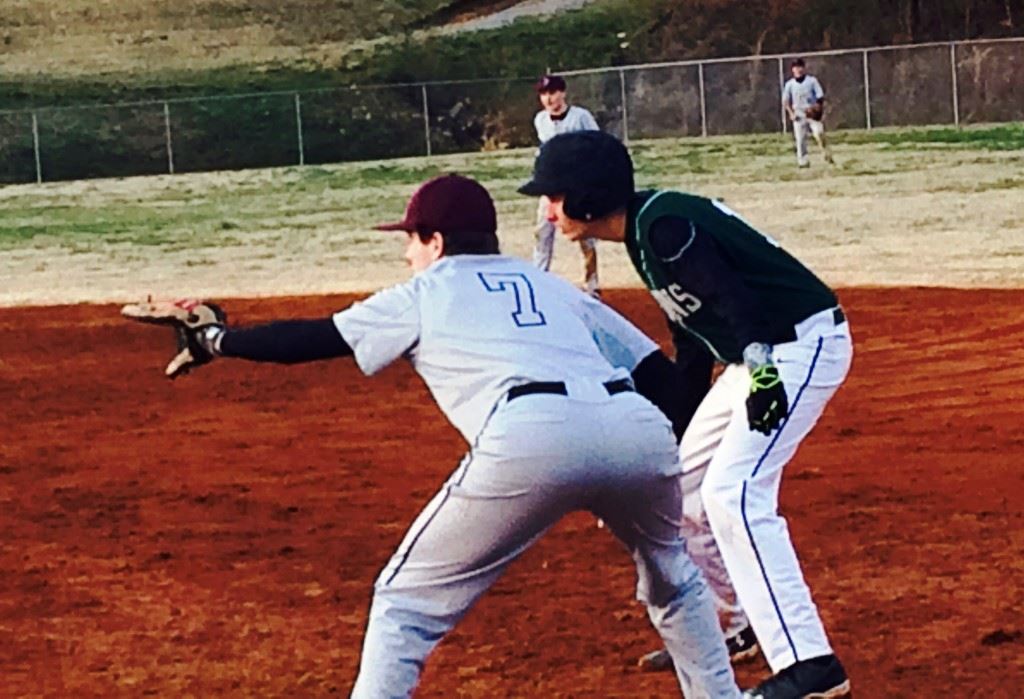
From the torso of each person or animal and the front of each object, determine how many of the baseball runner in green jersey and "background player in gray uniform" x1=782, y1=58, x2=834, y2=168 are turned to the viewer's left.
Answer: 1

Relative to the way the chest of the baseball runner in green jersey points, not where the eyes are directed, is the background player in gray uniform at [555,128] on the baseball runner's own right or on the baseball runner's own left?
on the baseball runner's own right

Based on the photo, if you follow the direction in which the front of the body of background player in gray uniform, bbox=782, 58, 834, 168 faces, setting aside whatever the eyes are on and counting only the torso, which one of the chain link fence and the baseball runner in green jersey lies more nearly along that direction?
the baseball runner in green jersey

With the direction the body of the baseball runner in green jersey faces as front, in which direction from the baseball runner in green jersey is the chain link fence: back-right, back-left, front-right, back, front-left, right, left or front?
right

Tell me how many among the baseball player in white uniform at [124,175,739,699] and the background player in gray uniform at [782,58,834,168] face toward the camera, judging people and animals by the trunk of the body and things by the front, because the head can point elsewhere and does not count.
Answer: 1

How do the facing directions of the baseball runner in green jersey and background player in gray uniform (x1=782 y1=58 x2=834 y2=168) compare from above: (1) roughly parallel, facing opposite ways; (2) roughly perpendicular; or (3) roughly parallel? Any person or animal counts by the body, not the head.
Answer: roughly perpendicular

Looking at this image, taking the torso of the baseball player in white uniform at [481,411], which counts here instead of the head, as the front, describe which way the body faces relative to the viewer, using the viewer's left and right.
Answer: facing away from the viewer and to the left of the viewer

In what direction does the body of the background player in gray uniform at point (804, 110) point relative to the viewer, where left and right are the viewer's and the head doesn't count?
facing the viewer

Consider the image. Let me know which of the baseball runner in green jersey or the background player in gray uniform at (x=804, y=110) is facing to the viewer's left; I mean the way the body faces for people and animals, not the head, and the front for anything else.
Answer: the baseball runner in green jersey

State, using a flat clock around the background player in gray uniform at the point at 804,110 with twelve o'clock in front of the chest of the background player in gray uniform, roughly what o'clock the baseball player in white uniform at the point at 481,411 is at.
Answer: The baseball player in white uniform is roughly at 12 o'clock from the background player in gray uniform.

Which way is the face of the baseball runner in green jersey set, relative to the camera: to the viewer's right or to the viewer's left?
to the viewer's left

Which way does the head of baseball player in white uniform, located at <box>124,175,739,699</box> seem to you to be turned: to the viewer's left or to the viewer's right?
to the viewer's left

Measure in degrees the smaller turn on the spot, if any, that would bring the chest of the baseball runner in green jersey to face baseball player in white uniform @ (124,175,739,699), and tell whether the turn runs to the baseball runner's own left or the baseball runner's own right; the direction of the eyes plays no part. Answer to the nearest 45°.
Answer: approximately 45° to the baseball runner's own left

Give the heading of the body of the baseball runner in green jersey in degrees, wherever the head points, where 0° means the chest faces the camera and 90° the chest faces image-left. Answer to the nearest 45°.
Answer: approximately 90°
